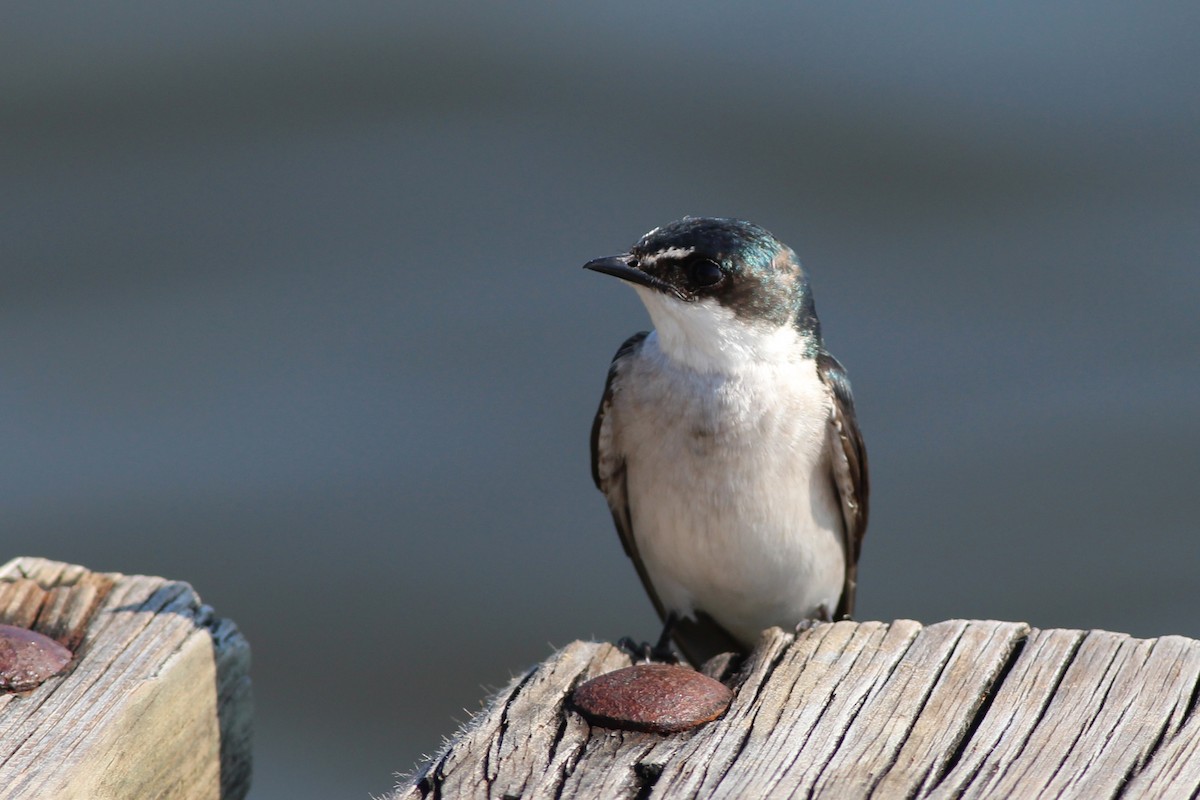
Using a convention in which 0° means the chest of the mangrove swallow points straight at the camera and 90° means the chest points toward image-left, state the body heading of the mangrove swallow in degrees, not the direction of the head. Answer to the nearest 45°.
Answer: approximately 0°
